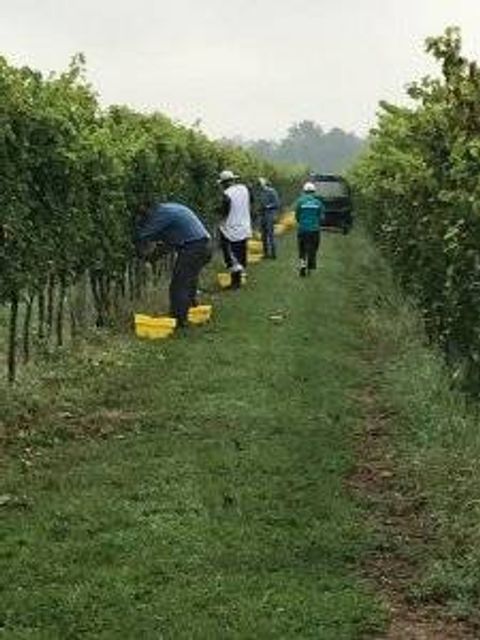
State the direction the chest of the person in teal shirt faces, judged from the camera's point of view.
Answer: away from the camera

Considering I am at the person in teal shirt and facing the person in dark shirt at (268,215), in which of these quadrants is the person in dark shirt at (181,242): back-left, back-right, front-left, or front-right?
back-left

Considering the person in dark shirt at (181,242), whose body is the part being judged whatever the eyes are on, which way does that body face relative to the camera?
to the viewer's left

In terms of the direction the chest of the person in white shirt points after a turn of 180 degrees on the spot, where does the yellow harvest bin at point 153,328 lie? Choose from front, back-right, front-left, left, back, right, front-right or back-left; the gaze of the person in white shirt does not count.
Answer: front-right

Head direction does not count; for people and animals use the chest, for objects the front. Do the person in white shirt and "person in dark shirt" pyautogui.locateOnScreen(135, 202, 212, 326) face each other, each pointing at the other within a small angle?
no

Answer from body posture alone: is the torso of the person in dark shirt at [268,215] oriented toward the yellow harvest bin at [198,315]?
no

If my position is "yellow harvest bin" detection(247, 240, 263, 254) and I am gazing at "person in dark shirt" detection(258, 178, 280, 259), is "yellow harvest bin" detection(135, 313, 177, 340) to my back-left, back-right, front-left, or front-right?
front-right

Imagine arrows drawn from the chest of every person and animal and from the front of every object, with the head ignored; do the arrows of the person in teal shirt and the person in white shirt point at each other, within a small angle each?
no

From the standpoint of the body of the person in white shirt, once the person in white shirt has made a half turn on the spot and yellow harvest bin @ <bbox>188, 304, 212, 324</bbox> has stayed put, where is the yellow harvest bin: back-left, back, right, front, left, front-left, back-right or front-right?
front-right

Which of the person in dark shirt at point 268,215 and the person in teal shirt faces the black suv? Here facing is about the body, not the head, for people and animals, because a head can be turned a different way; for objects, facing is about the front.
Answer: the person in teal shirt

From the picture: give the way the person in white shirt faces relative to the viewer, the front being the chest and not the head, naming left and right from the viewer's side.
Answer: facing away from the viewer and to the left of the viewer
